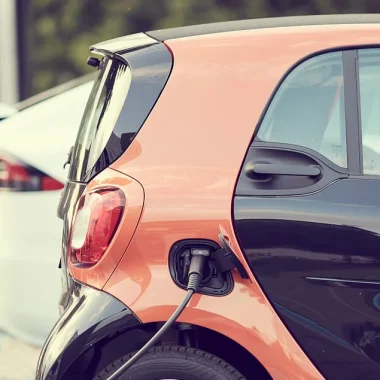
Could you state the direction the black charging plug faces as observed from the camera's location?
facing away from the viewer

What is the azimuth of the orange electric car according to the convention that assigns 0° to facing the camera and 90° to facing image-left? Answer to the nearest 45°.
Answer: approximately 270°

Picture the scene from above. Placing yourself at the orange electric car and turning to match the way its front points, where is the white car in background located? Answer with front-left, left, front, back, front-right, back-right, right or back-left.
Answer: back-left

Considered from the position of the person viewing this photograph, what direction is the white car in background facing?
facing away from the viewer and to the right of the viewer

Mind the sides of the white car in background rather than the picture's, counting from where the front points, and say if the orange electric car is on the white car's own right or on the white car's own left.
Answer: on the white car's own right
